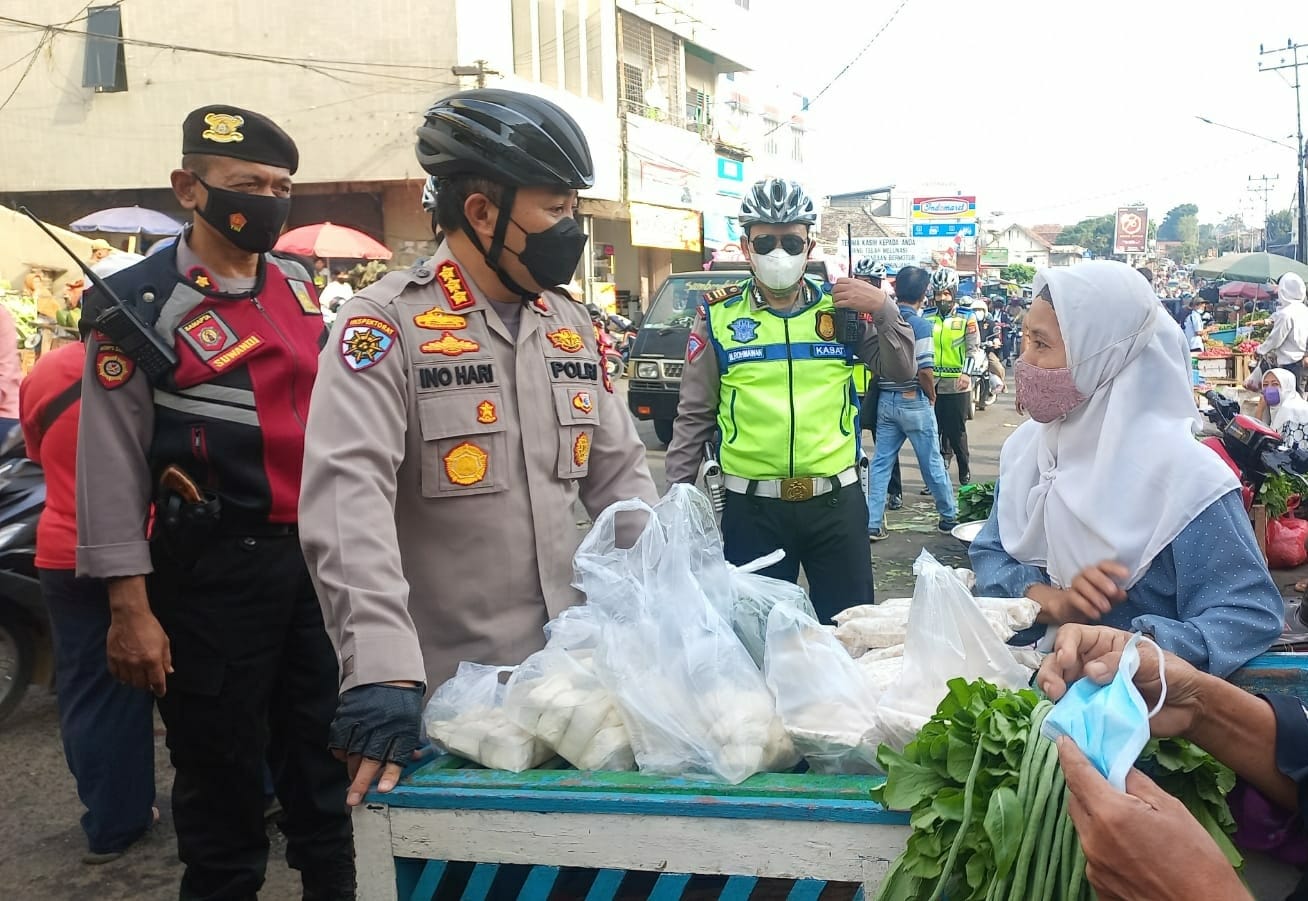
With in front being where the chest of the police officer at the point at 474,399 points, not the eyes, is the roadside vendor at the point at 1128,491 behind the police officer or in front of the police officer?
in front

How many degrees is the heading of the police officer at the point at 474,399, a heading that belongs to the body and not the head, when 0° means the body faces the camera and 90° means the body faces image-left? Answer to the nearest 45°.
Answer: approximately 315°

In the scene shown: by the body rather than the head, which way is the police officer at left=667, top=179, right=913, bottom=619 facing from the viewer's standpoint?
toward the camera

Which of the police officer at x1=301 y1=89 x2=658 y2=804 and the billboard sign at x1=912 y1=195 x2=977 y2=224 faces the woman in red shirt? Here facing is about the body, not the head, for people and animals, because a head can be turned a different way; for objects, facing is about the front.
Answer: the billboard sign

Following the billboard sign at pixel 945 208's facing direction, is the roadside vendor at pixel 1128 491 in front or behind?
in front

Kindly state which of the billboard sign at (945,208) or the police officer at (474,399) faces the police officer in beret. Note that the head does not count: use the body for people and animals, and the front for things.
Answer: the billboard sign

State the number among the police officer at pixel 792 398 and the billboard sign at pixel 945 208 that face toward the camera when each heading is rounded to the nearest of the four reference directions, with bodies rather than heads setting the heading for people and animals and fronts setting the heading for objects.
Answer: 2

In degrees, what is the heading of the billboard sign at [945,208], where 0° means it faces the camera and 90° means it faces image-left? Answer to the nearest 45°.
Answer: approximately 0°

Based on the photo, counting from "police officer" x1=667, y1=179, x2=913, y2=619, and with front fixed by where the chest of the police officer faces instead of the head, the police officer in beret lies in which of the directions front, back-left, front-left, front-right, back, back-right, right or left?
front-right

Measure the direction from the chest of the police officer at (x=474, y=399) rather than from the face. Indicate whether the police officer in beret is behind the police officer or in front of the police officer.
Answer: behind

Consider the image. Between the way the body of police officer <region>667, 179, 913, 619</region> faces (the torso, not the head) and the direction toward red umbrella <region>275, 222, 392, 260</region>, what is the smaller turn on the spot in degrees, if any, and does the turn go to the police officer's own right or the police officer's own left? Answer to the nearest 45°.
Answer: approximately 135° to the police officer's own right

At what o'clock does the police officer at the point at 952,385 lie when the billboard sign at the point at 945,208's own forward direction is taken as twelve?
The police officer is roughly at 12 o'clock from the billboard sign.

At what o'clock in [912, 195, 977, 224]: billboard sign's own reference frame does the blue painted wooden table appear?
The blue painted wooden table is roughly at 12 o'clock from the billboard sign.
